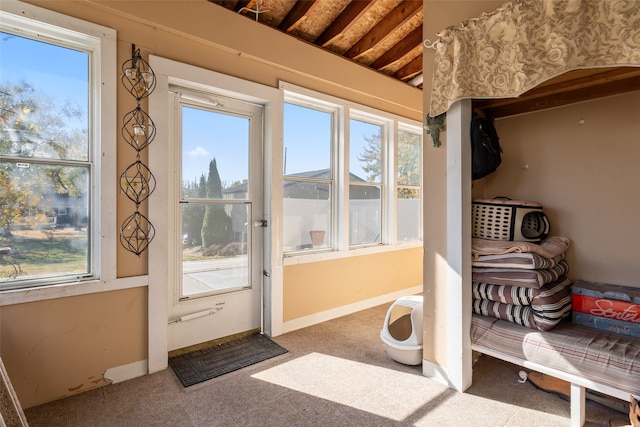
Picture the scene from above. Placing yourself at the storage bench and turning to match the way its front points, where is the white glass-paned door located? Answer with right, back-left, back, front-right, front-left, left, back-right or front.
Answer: front-right

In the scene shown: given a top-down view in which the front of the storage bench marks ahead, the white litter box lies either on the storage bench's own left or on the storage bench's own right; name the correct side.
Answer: on the storage bench's own right

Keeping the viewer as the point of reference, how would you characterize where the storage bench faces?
facing the viewer and to the left of the viewer

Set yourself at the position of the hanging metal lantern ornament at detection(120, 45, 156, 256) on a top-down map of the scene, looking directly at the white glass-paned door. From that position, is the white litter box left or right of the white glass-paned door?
right

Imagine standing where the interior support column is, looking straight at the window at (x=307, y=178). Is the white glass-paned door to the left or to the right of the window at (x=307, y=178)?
left

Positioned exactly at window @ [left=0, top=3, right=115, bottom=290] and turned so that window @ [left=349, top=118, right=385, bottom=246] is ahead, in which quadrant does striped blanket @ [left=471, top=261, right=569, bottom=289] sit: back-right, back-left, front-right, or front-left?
front-right

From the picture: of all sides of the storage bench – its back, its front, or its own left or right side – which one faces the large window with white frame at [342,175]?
right
